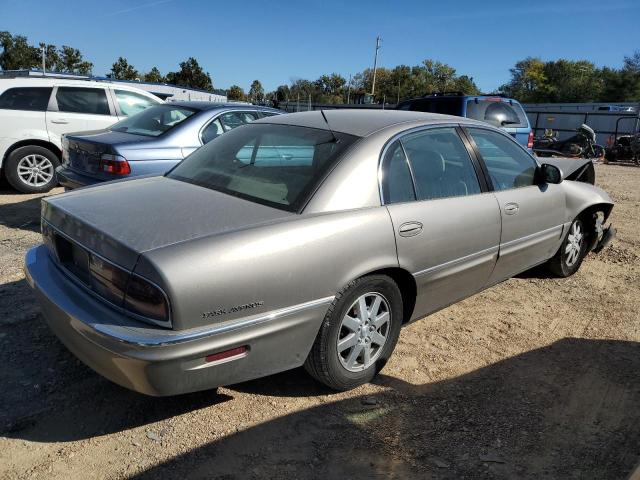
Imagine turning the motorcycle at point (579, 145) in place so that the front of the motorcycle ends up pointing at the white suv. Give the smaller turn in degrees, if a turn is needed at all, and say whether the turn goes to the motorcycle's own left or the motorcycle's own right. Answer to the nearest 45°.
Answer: approximately 135° to the motorcycle's own right

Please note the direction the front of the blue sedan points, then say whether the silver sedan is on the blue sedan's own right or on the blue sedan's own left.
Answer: on the blue sedan's own right

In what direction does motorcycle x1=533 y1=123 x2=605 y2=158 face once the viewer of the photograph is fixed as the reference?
facing to the right of the viewer

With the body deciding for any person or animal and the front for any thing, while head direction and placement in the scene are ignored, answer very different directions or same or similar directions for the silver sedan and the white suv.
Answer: same or similar directions

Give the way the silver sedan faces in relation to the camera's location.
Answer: facing away from the viewer and to the right of the viewer

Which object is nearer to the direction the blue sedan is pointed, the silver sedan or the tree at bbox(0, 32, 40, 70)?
the tree

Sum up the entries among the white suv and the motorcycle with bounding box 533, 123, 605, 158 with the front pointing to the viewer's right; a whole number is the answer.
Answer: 2

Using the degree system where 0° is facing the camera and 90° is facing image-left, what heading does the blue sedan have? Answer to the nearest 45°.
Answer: approximately 225°

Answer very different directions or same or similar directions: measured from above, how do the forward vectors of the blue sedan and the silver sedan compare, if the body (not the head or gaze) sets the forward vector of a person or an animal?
same or similar directions

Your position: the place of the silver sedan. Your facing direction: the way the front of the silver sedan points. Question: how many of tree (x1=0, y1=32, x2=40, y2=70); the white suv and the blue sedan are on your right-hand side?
0

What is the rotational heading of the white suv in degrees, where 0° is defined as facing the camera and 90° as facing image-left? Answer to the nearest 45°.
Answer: approximately 270°
